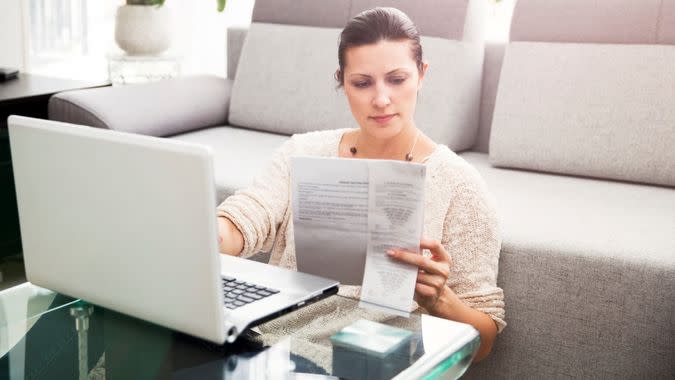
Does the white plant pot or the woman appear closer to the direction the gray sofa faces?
the woman

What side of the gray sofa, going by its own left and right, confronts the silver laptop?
front

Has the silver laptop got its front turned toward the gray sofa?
yes

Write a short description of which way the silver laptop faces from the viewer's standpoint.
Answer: facing away from the viewer and to the right of the viewer

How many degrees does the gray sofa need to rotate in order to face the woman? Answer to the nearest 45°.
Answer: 0° — it already faces them

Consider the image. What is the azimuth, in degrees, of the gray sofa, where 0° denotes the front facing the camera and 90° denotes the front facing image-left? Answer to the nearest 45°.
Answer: approximately 45°

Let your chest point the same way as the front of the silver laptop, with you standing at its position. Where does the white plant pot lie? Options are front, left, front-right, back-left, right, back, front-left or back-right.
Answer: front-left

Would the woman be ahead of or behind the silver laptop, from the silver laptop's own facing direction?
ahead

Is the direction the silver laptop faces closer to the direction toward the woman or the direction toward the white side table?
the woman

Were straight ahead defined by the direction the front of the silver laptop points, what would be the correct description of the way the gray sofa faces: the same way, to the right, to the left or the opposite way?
the opposite way

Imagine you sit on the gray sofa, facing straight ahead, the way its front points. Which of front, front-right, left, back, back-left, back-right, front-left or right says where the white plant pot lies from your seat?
right

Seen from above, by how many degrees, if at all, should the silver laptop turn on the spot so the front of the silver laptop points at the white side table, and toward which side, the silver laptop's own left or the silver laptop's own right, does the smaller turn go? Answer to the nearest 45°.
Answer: approximately 45° to the silver laptop's own left

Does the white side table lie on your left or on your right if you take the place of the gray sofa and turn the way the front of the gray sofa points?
on your right
